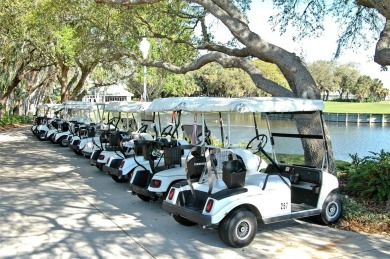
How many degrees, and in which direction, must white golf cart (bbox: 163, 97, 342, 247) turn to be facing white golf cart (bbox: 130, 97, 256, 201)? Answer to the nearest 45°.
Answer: approximately 90° to its left

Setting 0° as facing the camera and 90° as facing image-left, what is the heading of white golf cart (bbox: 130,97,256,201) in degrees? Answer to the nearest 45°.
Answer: approximately 225°

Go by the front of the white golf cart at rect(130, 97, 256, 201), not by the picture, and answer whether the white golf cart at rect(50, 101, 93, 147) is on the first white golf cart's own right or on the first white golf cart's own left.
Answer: on the first white golf cart's own left

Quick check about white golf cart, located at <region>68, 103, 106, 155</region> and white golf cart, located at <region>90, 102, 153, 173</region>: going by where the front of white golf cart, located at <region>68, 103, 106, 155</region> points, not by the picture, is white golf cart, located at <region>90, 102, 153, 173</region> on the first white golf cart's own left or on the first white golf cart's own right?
on the first white golf cart's own right

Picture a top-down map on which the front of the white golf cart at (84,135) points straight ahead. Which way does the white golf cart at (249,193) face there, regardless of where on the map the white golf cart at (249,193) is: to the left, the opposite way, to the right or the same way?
the same way

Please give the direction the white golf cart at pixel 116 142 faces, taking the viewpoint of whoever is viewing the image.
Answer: facing away from the viewer and to the right of the viewer

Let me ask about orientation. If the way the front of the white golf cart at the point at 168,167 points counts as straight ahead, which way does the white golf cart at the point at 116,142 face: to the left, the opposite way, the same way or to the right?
the same way

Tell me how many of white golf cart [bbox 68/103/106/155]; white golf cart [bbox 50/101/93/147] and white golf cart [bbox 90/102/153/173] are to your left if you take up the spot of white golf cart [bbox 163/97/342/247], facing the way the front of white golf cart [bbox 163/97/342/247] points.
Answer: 3

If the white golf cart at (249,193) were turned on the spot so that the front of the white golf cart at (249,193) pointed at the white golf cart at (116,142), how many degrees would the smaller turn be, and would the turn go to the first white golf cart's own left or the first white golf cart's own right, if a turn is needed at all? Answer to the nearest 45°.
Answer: approximately 90° to the first white golf cart's own left

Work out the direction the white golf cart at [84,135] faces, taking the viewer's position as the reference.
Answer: facing away from the viewer and to the right of the viewer

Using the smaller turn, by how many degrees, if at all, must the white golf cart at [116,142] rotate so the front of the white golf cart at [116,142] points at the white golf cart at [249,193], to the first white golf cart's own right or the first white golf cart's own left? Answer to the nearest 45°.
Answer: approximately 135° to the first white golf cart's own right

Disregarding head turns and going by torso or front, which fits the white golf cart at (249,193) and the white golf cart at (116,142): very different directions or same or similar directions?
same or similar directions

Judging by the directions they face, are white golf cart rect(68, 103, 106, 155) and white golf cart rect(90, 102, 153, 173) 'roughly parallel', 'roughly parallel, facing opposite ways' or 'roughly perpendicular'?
roughly parallel

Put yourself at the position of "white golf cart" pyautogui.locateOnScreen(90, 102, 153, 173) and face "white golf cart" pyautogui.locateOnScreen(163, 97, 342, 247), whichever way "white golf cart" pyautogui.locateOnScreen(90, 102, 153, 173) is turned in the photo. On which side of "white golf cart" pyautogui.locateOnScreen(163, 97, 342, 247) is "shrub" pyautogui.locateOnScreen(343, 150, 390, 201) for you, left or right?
left

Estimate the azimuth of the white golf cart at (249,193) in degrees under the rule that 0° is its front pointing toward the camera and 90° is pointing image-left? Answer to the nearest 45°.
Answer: approximately 225°

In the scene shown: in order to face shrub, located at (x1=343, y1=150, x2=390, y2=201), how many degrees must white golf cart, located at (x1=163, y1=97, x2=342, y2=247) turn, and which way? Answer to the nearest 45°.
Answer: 0° — it already faces it

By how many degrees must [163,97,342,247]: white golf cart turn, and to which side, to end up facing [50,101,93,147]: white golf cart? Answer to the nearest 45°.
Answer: approximately 90° to its left

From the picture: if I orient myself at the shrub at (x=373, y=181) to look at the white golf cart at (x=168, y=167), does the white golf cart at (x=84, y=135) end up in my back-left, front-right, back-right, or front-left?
front-right

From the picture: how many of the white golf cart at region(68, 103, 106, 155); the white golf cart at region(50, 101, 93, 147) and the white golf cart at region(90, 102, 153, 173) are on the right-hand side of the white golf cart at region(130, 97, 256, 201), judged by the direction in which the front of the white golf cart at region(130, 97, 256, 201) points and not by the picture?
0
